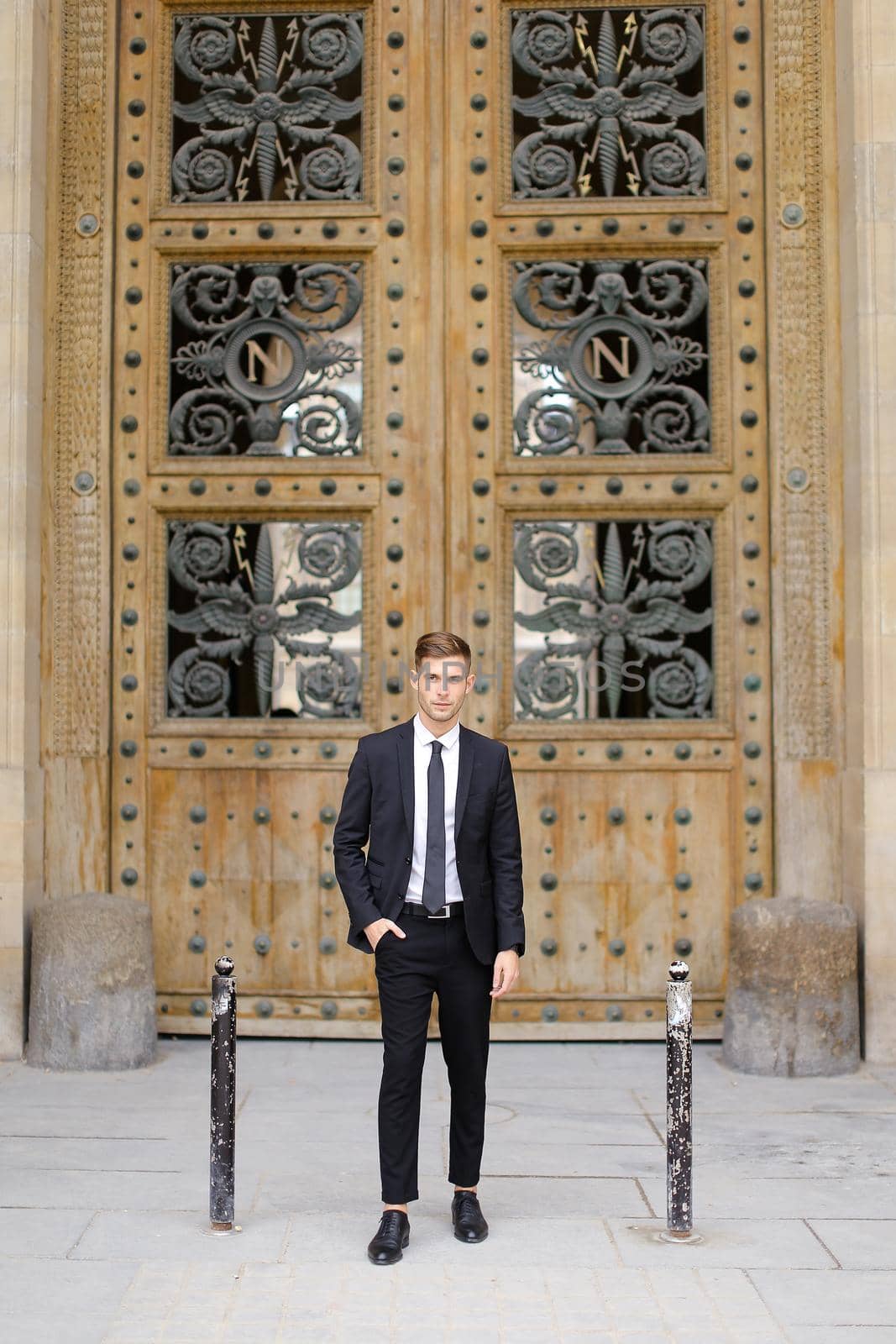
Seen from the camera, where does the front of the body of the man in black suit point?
toward the camera

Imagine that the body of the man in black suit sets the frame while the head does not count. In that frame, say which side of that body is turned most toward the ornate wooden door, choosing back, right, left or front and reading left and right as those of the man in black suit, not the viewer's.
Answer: back

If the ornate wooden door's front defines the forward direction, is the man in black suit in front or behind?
in front

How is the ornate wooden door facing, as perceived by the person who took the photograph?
facing the viewer

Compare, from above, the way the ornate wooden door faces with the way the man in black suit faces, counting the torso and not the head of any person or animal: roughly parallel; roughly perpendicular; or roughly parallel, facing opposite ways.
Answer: roughly parallel

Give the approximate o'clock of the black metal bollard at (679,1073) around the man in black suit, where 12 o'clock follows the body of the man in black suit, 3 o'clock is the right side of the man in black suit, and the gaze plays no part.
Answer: The black metal bollard is roughly at 9 o'clock from the man in black suit.

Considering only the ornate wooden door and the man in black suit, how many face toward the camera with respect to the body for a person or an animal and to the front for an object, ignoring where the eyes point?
2

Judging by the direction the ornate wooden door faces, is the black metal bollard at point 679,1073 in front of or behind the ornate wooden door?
in front

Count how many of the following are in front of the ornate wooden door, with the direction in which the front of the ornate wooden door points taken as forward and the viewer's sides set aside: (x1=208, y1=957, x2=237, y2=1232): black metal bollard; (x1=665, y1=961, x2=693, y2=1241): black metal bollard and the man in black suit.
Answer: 3

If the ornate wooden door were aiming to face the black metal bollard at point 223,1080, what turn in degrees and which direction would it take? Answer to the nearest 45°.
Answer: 0° — it already faces it

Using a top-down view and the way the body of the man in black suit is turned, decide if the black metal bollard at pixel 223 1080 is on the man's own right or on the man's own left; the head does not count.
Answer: on the man's own right

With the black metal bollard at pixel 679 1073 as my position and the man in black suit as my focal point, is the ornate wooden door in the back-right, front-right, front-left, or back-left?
front-right
